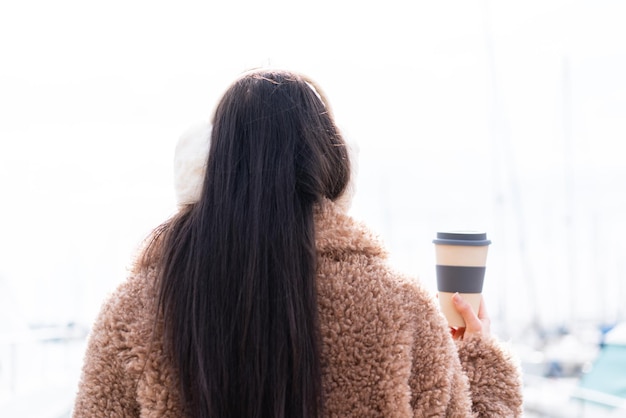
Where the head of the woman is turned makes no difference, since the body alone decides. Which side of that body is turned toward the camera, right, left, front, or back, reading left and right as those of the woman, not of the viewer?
back
